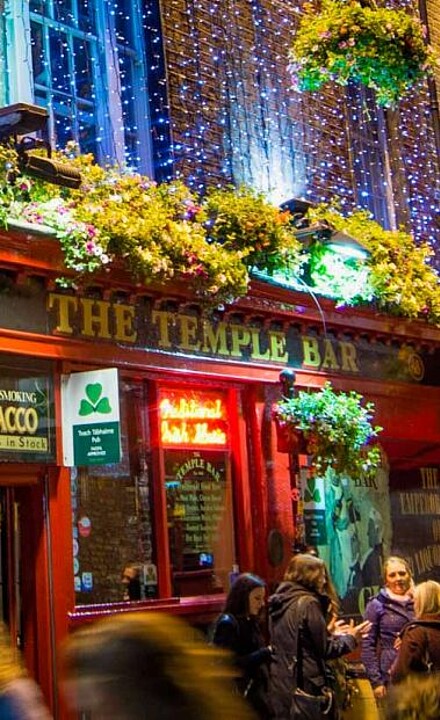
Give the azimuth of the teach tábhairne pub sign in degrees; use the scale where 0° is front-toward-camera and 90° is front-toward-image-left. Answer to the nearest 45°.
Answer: approximately 0°

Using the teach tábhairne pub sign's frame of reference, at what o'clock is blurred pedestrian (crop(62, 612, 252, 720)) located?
The blurred pedestrian is roughly at 12 o'clock from the teach tábhairne pub sign.

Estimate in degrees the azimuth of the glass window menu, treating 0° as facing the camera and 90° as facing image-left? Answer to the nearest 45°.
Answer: approximately 0°

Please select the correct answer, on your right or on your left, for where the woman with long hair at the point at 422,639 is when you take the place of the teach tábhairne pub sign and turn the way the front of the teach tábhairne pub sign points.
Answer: on your left

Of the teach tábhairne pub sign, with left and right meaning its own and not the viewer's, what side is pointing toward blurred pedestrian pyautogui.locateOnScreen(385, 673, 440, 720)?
front

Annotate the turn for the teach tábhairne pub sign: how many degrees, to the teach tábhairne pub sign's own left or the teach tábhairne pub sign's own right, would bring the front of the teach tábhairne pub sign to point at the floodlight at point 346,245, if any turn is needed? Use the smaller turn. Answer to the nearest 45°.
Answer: approximately 135° to the teach tábhairne pub sign's own left

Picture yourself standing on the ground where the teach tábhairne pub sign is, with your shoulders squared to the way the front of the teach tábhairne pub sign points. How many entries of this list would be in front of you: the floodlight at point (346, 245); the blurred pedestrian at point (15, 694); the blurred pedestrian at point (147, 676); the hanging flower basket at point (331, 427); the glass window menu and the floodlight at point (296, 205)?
2
